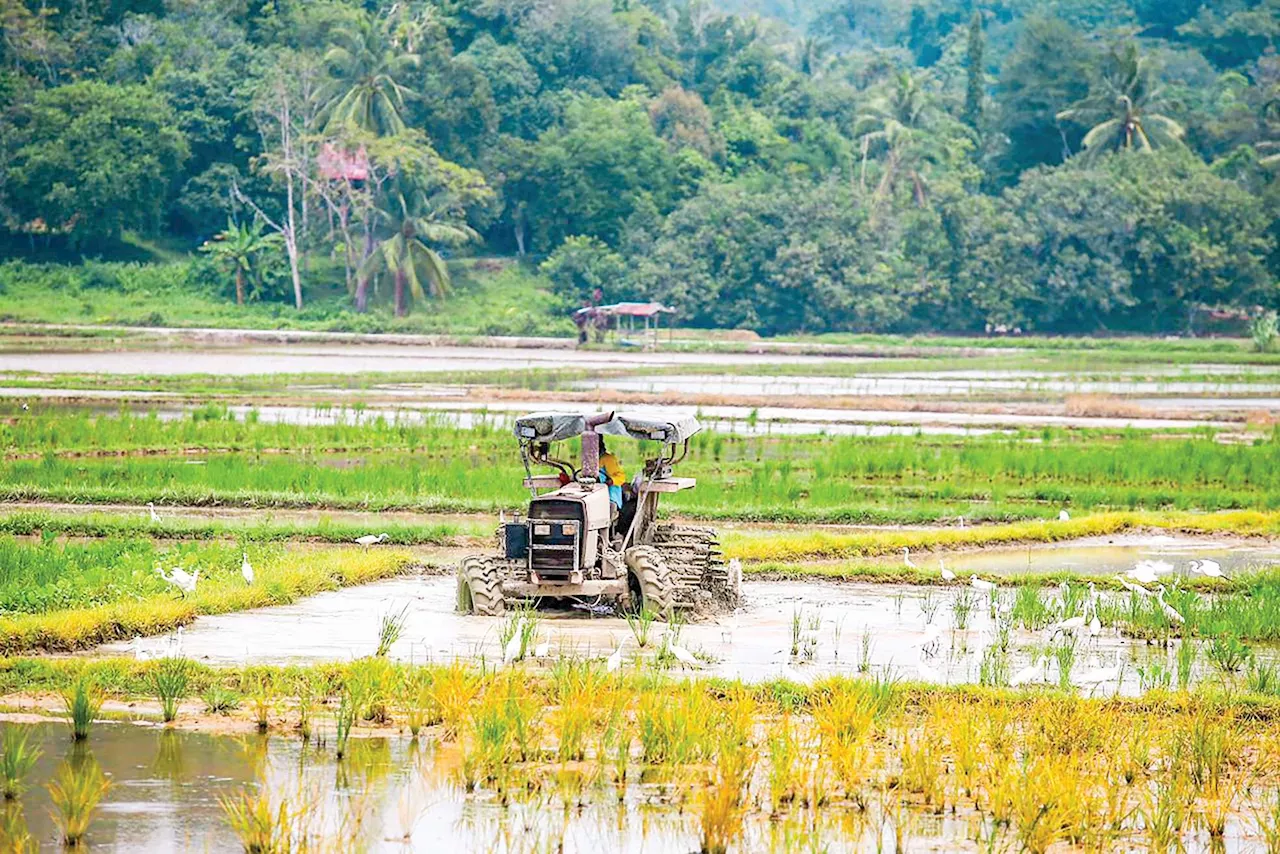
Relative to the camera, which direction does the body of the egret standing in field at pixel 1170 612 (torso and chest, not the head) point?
to the viewer's left

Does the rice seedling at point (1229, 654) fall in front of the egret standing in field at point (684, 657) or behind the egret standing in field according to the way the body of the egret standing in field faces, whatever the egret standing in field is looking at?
behind

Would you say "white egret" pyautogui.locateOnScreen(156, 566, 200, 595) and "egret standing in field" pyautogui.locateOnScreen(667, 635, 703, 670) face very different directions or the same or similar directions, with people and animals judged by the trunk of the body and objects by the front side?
same or similar directions

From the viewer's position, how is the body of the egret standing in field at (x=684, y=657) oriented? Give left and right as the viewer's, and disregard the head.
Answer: facing to the left of the viewer

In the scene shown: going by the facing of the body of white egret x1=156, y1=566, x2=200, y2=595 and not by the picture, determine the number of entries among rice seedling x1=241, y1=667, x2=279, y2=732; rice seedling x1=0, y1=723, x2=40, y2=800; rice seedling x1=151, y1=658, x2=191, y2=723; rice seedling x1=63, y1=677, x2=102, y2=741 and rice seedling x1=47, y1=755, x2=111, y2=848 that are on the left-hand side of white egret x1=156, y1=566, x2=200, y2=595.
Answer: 5

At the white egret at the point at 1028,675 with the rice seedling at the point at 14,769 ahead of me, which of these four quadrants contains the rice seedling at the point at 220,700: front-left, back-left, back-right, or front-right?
front-right

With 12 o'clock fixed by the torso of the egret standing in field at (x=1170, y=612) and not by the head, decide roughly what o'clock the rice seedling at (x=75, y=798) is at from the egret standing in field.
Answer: The rice seedling is roughly at 10 o'clock from the egret standing in field.

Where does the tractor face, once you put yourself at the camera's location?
facing the viewer and to the left of the viewer

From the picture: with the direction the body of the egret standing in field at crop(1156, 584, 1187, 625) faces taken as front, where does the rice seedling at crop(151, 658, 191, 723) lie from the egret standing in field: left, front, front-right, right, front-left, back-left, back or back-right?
front-left

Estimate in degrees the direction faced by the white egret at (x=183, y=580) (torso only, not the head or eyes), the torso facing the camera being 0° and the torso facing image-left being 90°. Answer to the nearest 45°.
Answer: approximately 90°

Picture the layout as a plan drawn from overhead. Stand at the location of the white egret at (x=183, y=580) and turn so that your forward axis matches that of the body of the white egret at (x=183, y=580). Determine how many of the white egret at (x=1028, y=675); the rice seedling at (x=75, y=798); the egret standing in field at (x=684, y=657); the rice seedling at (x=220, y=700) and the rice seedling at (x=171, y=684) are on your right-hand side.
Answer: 0

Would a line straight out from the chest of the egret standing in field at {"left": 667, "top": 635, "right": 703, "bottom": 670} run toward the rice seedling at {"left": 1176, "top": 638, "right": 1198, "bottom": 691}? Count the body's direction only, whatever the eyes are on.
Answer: no

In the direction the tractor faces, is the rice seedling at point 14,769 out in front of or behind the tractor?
in front

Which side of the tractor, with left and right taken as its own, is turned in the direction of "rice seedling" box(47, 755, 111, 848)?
front

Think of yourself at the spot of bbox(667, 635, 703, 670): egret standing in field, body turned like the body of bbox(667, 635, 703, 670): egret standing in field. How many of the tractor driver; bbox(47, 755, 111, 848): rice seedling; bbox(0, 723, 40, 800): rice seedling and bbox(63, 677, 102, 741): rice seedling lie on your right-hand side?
1
